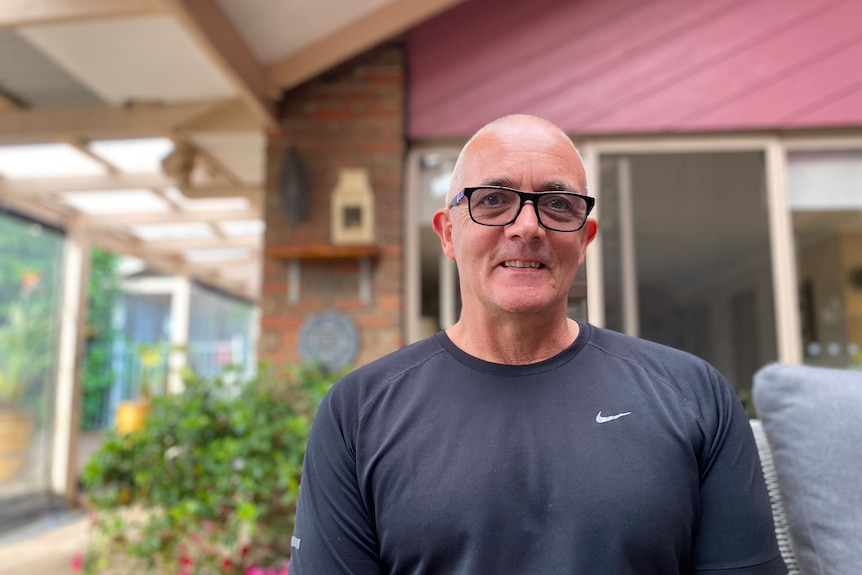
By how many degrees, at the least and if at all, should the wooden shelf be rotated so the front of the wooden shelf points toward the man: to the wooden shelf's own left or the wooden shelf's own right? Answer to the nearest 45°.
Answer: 0° — it already faces them

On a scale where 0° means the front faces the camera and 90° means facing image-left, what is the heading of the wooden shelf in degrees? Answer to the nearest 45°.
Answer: approximately 0°

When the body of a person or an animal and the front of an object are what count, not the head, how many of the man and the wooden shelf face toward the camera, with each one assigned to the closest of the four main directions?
2

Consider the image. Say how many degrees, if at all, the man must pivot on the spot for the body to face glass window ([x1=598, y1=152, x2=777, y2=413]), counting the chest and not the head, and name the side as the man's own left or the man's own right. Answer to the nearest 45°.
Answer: approximately 180°

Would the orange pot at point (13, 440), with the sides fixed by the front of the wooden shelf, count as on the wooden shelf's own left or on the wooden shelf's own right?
on the wooden shelf's own right

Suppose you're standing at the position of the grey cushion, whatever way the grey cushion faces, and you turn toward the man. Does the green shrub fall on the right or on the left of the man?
right

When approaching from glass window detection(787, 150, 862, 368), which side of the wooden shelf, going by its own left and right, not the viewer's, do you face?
left

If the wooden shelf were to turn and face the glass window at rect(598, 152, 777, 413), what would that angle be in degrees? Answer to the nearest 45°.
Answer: approximately 90° to its left
